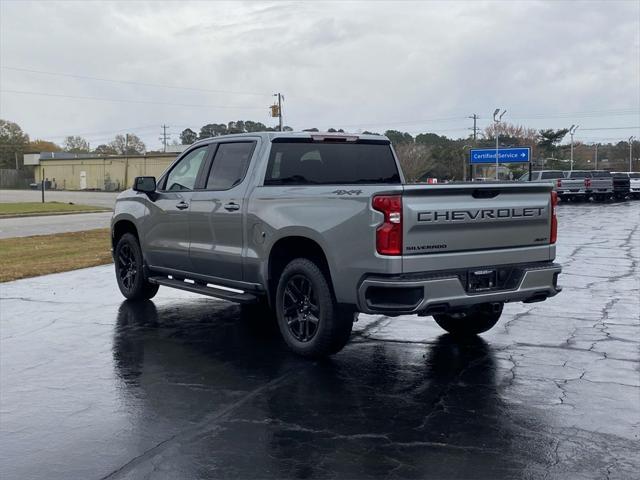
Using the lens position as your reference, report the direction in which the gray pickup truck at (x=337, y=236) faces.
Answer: facing away from the viewer and to the left of the viewer
